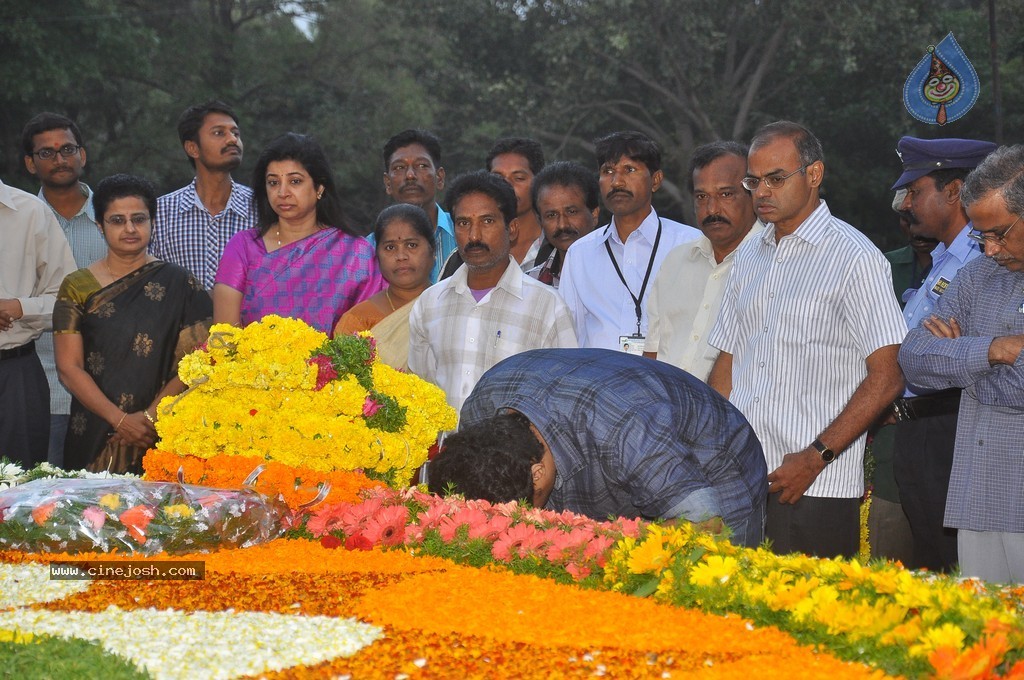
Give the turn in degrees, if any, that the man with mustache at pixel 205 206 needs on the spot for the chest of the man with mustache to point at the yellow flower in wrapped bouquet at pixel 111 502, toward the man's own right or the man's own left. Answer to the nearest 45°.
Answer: approximately 45° to the man's own right

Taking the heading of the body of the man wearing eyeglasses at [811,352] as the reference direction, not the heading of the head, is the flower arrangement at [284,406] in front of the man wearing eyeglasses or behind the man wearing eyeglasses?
in front

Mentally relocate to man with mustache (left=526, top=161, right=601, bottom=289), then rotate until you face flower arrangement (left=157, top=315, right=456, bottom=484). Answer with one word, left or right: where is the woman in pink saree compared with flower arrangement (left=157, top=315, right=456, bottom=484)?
right

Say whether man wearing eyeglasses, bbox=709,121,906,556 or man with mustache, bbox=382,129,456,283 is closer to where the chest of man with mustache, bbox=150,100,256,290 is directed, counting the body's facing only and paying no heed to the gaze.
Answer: the man wearing eyeglasses

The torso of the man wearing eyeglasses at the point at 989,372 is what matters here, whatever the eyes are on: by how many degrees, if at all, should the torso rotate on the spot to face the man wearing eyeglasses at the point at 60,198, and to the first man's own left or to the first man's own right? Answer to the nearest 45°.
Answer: approximately 45° to the first man's own right

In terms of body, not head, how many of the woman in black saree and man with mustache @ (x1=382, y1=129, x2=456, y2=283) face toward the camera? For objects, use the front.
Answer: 2

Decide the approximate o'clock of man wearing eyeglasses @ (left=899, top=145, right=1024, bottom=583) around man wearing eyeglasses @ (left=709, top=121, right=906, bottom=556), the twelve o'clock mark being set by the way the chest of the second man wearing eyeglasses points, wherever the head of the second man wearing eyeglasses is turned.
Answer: The man wearing eyeglasses @ (left=899, top=145, right=1024, bottom=583) is roughly at 8 o'clock from the man wearing eyeglasses @ (left=709, top=121, right=906, bottom=556).

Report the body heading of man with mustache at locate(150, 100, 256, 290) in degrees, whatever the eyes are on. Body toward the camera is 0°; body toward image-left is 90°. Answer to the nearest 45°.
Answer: approximately 315°

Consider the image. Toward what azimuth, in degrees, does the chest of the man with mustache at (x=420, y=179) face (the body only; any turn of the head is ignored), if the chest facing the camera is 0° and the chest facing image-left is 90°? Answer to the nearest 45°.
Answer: approximately 0°

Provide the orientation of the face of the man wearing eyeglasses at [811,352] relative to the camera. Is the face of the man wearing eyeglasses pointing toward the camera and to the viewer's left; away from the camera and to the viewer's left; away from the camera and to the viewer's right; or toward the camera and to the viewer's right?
toward the camera and to the viewer's left

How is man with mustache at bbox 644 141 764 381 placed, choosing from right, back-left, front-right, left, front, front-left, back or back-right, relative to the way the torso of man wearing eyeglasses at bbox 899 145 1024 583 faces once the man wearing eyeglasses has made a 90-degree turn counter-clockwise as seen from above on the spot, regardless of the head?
back
